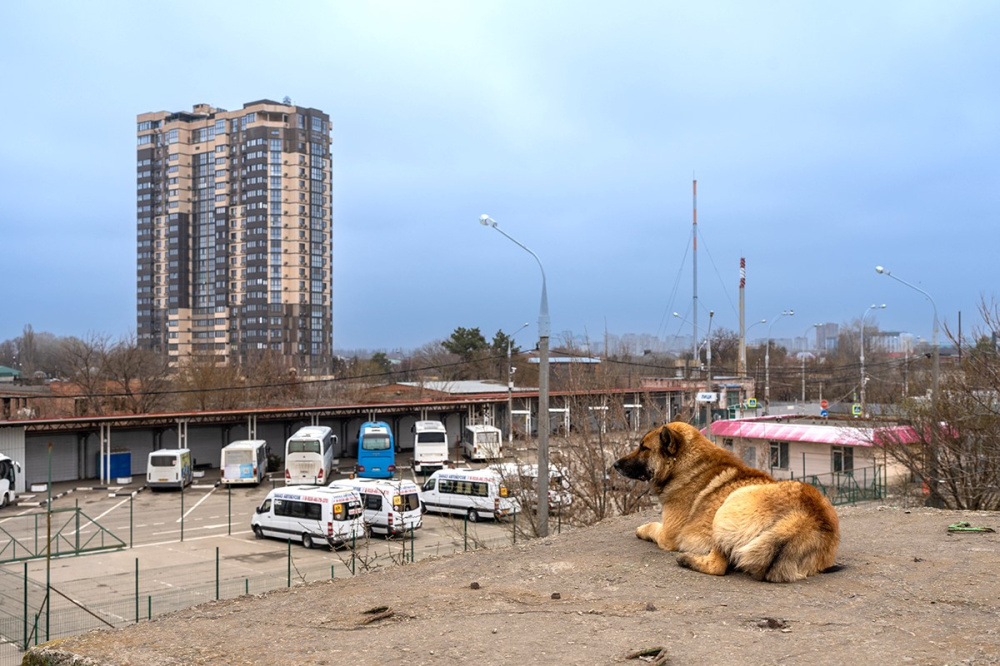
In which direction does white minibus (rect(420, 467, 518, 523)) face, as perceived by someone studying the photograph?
facing away from the viewer and to the left of the viewer

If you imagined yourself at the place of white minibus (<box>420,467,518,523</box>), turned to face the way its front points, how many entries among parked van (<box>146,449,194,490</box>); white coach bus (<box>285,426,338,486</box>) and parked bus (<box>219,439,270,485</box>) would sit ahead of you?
3
